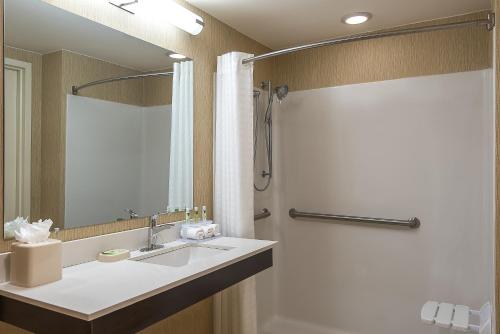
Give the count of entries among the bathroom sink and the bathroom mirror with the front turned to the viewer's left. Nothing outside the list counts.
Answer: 0

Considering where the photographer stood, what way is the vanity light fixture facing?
facing the viewer and to the right of the viewer

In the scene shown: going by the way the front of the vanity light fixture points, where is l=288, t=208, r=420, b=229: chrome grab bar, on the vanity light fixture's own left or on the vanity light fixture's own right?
on the vanity light fixture's own left

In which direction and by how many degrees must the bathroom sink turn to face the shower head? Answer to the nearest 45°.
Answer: approximately 90° to its left

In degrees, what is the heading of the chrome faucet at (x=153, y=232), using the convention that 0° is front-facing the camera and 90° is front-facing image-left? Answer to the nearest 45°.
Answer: approximately 315°

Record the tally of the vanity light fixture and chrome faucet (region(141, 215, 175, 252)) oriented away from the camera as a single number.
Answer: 0

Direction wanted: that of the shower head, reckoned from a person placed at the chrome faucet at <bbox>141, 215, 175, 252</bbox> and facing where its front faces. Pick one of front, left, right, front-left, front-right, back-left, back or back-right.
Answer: left

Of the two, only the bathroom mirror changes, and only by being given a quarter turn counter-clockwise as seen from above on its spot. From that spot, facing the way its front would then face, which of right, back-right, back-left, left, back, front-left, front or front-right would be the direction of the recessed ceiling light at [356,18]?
front-right
